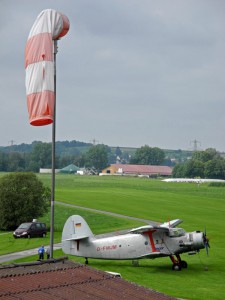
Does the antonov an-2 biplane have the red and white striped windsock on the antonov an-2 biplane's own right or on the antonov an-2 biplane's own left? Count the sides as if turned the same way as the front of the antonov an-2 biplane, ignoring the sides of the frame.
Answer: on the antonov an-2 biplane's own right

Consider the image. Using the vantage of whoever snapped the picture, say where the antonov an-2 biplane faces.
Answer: facing to the right of the viewer

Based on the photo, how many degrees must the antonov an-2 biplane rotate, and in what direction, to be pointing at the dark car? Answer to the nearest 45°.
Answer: approximately 135° to its left
